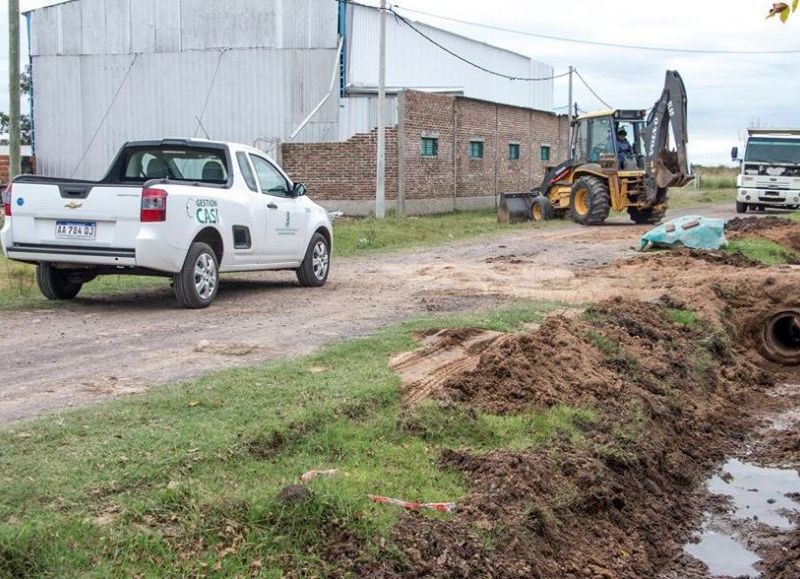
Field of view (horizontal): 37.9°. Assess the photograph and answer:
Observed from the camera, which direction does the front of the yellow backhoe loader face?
facing away from the viewer and to the left of the viewer

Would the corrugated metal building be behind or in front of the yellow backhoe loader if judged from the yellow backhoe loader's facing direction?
in front

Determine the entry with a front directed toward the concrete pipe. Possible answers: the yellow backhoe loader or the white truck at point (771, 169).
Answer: the white truck

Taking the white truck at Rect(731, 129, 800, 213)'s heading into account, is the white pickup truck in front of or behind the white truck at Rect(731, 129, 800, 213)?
in front

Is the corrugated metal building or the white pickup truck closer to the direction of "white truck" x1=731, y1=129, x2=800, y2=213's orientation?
the white pickup truck

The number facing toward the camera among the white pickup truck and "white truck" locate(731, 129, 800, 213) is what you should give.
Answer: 1

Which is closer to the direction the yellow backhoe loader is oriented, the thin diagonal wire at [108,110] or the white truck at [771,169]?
the thin diagonal wire

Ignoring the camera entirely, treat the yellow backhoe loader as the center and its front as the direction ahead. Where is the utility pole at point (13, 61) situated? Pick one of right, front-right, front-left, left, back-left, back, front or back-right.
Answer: left

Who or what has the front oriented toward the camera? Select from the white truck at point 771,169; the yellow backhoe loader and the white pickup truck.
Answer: the white truck

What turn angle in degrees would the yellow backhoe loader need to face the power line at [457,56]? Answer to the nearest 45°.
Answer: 0° — it already faces it

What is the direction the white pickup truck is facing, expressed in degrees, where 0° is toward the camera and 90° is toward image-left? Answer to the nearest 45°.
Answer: approximately 225°
